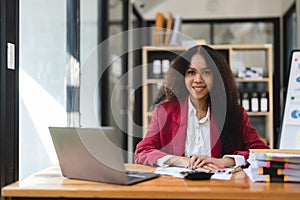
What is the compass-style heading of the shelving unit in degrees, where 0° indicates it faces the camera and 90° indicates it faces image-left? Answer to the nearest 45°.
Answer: approximately 0°

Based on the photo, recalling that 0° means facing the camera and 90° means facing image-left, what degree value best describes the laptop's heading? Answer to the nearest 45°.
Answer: approximately 225°

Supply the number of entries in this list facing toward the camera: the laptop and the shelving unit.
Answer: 1

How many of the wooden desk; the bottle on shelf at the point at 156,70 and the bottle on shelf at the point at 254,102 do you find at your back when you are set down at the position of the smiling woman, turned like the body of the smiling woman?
2

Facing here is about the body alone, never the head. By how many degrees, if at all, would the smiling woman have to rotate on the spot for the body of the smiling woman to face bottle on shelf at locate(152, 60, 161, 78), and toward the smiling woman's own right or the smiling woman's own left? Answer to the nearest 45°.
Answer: approximately 180°

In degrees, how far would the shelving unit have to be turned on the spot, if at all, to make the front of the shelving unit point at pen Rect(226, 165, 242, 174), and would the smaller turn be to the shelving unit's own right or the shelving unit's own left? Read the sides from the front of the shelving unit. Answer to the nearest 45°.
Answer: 0° — it already faces it
